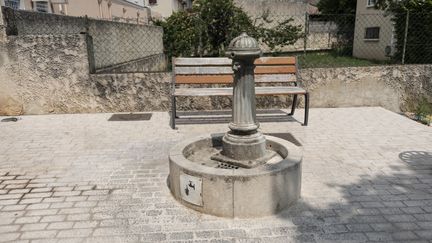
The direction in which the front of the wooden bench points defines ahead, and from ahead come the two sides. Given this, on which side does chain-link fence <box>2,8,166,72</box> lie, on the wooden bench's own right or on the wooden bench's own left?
on the wooden bench's own right

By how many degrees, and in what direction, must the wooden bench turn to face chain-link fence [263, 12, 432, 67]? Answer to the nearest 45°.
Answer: approximately 135° to its left

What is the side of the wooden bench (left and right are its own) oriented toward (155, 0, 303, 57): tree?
back

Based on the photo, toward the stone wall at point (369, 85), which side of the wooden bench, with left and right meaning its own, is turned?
left

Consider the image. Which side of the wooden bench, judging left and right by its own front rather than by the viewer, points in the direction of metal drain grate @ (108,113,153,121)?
right

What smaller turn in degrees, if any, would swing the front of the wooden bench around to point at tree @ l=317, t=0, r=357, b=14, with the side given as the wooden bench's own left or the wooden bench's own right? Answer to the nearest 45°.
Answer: approximately 180°

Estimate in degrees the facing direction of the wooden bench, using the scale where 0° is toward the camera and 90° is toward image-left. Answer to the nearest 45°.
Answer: approximately 0°

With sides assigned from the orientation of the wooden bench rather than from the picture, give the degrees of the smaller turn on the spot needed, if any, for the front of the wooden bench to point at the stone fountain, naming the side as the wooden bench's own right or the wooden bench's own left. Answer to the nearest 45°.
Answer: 0° — it already faces it

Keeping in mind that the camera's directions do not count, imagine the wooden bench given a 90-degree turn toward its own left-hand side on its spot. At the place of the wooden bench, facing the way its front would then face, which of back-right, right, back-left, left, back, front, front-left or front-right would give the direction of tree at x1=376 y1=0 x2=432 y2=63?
front-left

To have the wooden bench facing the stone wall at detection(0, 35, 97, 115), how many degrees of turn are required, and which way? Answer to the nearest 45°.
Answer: approximately 90° to its right
